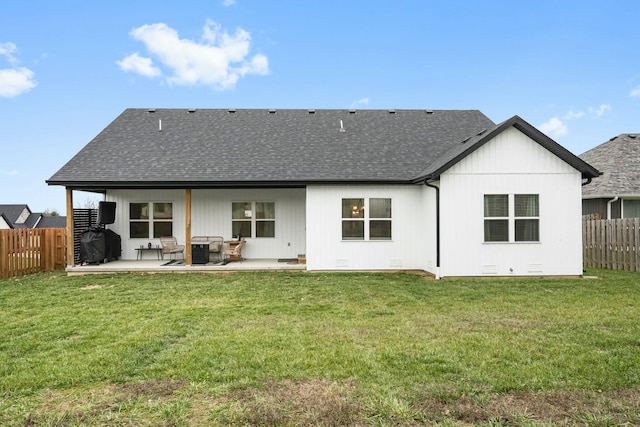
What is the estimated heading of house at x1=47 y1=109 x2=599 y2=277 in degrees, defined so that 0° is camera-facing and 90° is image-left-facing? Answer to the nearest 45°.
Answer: approximately 180°

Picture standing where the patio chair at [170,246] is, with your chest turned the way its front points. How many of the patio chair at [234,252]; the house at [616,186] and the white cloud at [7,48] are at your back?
1

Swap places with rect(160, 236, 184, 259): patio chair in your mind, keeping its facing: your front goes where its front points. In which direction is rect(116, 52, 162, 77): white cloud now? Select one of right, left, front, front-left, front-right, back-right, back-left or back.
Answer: back-left

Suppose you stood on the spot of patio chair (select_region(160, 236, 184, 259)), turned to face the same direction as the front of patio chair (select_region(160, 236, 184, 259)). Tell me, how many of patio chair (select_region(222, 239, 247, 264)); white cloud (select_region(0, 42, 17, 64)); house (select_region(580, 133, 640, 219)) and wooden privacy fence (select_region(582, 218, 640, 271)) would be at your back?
1

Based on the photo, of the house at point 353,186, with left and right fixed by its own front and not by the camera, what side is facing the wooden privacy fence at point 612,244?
right

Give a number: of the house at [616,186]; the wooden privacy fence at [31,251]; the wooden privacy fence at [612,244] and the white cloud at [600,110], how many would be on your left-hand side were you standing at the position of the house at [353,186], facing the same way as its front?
1

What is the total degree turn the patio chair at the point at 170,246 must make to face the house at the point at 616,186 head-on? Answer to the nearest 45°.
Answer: approximately 45° to its left

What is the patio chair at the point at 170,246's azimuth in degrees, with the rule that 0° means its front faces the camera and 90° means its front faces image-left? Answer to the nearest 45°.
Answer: approximately 315°

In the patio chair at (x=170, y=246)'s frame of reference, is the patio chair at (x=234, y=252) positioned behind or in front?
in front

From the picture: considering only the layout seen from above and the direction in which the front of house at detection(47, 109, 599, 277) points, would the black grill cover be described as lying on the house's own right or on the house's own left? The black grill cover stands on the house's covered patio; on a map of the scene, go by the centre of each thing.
on the house's own left
